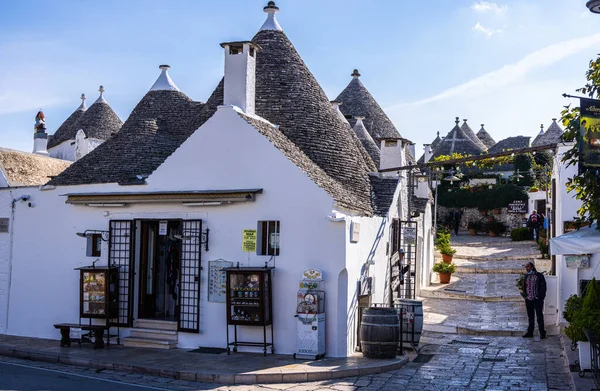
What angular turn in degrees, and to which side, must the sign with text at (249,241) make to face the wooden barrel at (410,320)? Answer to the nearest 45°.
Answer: approximately 90° to its left

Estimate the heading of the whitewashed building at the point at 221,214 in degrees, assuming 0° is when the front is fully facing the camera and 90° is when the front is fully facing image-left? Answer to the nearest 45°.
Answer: approximately 0°

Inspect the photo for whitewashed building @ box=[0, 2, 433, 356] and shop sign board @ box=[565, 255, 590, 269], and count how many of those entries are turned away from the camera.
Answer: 0

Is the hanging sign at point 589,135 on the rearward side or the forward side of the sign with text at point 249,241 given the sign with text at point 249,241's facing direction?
on the forward side

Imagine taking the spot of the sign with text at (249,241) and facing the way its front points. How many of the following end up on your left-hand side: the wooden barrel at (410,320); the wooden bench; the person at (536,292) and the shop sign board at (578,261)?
3

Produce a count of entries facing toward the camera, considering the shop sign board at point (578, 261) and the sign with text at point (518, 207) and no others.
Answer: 2

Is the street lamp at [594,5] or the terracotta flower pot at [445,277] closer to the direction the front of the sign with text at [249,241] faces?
the street lamp

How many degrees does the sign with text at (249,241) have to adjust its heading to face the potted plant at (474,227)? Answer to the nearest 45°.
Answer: approximately 135° to its left
